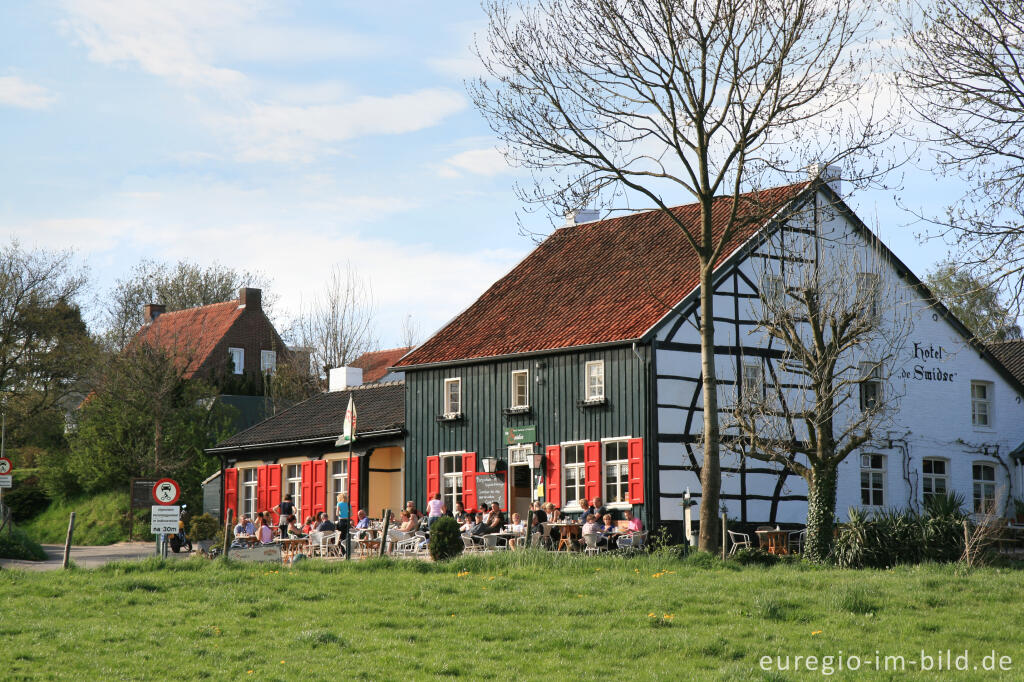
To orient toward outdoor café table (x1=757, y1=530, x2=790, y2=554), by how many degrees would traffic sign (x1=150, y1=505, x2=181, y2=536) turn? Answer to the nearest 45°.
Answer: approximately 90° to its left

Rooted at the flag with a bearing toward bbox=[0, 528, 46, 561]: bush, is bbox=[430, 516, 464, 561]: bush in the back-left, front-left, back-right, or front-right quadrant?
back-left

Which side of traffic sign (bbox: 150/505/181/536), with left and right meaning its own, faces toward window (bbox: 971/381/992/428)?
left

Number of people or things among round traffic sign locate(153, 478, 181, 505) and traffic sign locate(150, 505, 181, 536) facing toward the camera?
2

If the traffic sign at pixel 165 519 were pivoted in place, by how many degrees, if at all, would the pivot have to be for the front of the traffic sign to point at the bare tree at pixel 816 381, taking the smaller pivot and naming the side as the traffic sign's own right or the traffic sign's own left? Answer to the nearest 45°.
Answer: approximately 90° to the traffic sign's own left

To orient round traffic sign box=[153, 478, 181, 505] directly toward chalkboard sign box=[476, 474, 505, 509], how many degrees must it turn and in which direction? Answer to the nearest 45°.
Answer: approximately 135° to its left
